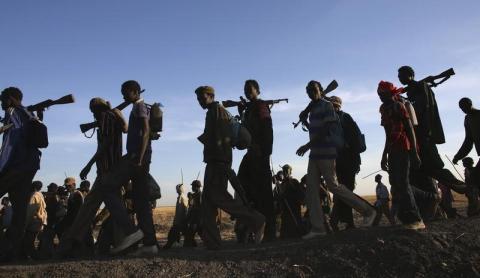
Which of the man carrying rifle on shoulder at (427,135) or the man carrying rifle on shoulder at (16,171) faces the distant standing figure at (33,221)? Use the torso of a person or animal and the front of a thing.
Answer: the man carrying rifle on shoulder at (427,135)

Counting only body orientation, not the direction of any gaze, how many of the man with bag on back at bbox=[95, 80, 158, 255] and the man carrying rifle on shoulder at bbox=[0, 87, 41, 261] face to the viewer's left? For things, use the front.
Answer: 2

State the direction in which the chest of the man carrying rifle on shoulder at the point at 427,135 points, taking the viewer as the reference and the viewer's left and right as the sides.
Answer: facing to the left of the viewer

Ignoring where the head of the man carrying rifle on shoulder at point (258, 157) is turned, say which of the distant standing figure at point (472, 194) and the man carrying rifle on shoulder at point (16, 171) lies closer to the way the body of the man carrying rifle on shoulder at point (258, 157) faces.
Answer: the man carrying rifle on shoulder

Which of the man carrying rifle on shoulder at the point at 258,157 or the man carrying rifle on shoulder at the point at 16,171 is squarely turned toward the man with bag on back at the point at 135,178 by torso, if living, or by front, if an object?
the man carrying rifle on shoulder at the point at 258,157

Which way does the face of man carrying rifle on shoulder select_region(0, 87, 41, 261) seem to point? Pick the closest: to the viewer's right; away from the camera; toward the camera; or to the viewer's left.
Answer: to the viewer's left

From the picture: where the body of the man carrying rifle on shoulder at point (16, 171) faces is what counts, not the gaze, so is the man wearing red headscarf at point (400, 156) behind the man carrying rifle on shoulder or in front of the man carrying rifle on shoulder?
behind

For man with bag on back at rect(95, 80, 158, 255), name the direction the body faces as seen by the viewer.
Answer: to the viewer's left
